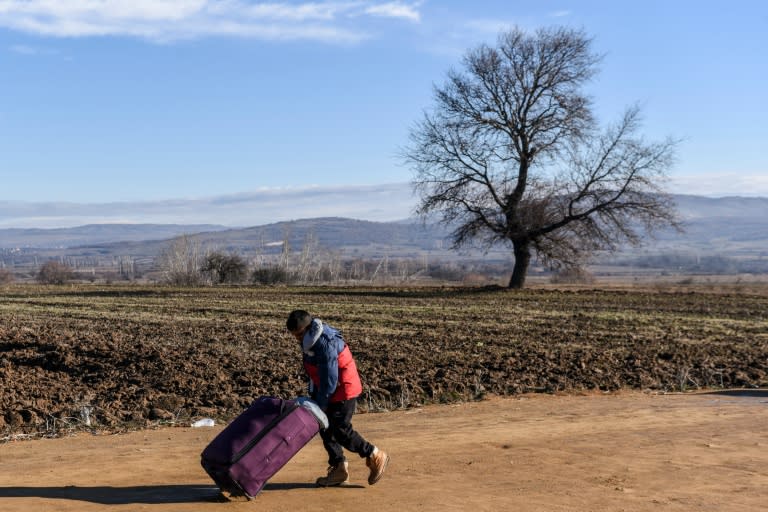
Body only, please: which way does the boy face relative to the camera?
to the viewer's left
